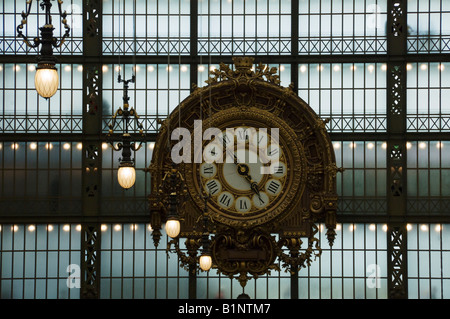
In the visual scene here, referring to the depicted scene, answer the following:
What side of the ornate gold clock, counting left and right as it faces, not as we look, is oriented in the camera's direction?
front
